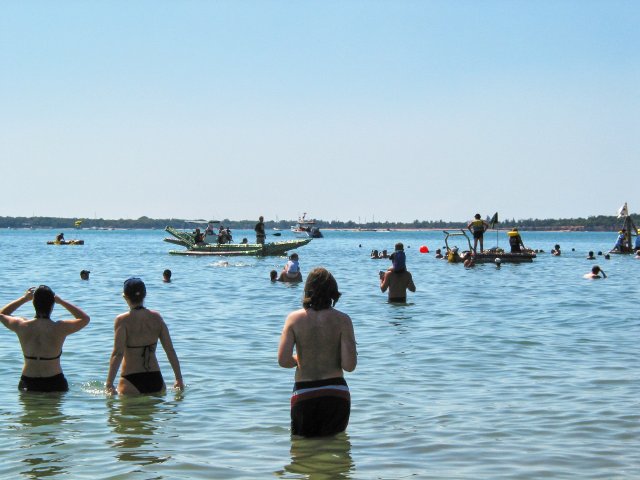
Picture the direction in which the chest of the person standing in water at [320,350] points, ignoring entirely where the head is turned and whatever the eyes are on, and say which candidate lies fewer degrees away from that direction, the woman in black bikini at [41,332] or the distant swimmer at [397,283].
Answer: the distant swimmer

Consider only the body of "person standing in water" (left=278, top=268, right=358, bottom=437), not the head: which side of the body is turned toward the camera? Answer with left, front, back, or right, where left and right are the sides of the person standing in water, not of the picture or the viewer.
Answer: back

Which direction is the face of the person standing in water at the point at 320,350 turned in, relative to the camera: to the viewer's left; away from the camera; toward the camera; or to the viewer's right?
away from the camera

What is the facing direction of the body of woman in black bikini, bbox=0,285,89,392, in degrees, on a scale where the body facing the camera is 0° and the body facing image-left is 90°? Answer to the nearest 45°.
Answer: approximately 180°

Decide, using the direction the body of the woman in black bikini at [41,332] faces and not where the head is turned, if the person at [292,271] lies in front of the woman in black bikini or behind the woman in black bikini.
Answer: in front

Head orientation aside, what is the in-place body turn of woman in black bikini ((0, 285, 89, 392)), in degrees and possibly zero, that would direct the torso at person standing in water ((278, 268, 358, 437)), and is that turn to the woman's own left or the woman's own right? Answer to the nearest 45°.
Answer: approximately 135° to the woman's own right

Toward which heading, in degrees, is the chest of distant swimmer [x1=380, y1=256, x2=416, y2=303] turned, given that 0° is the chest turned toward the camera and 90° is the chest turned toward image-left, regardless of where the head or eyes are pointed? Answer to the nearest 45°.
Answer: approximately 180°

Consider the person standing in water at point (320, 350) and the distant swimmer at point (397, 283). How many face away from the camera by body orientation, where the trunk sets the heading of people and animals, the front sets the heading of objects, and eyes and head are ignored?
2

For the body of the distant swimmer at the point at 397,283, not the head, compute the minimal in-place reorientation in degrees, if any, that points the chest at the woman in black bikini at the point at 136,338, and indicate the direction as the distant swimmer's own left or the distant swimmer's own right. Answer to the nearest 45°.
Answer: approximately 180°
